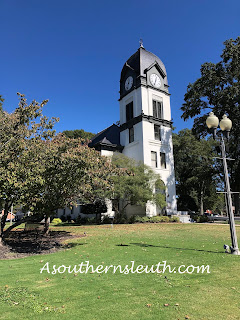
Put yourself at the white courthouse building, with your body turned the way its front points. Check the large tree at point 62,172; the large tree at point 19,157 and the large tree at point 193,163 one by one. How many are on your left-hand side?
1

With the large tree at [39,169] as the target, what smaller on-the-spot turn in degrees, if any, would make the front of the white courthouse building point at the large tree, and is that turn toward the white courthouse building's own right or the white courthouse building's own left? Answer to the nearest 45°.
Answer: approximately 45° to the white courthouse building's own right

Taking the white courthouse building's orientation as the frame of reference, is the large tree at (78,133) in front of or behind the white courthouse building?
behind

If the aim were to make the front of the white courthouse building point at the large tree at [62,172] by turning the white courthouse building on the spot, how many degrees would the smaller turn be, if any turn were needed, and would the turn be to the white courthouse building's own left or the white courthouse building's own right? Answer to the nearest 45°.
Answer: approximately 45° to the white courthouse building's own right

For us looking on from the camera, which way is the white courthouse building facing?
facing the viewer and to the right of the viewer
